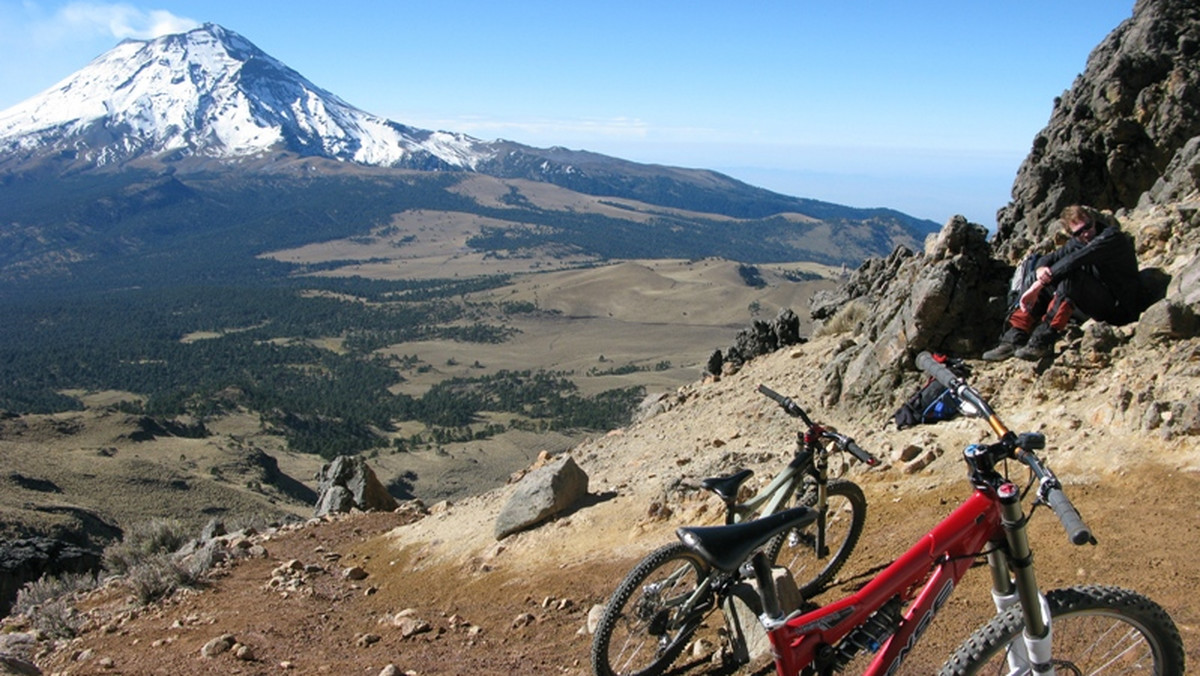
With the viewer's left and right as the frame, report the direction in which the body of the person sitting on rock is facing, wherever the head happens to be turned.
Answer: facing the viewer and to the left of the viewer

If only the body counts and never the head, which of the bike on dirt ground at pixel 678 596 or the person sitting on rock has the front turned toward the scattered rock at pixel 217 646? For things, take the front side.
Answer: the person sitting on rock

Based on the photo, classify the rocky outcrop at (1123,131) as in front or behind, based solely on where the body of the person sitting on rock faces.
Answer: behind

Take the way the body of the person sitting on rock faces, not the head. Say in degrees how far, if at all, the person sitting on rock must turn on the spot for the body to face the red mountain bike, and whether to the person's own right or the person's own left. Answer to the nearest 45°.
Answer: approximately 45° to the person's own left

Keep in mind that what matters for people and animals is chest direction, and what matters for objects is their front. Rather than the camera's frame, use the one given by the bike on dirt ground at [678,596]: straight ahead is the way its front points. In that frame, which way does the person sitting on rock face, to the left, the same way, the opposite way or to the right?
the opposite way

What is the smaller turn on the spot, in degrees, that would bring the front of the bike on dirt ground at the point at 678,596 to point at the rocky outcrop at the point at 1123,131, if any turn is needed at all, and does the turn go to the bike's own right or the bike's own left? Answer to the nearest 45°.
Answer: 0° — it already faces it

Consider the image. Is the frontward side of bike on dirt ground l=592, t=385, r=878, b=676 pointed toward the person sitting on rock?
yes

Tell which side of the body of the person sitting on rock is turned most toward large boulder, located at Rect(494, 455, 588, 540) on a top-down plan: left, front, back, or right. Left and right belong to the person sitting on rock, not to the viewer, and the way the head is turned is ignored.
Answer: front

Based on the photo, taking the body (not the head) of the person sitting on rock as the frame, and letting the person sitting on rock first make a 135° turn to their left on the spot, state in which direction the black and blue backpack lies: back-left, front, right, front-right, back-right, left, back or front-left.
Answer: right

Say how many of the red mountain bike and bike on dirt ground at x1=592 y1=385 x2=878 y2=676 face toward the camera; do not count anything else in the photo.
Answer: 0

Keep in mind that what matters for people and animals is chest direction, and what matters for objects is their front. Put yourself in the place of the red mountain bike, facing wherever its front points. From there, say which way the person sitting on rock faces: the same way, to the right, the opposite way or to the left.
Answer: the opposite way

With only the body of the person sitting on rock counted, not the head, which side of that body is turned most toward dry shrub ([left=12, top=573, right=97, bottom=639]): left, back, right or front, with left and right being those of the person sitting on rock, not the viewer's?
front

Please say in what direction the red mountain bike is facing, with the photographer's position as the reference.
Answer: facing away from the viewer and to the right of the viewer
